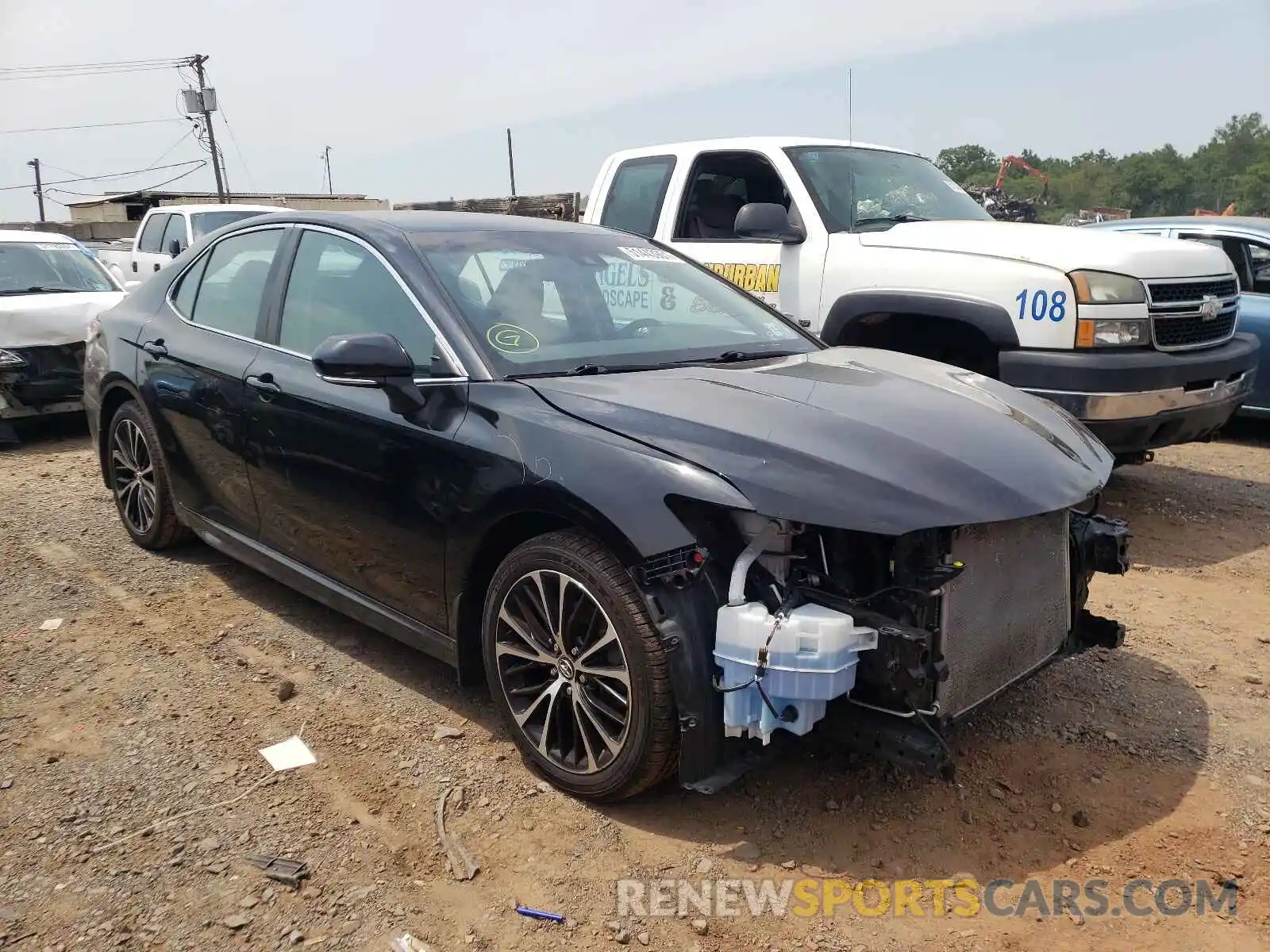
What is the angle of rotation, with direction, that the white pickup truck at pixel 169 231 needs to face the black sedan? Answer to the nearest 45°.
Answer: approximately 45° to its right

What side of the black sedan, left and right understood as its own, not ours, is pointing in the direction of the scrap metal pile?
left

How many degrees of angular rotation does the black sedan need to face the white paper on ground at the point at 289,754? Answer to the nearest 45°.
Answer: approximately 135° to its right

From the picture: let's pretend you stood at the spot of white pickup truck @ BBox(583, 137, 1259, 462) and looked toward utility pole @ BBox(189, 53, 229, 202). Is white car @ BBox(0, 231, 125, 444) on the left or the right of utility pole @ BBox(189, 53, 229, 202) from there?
left

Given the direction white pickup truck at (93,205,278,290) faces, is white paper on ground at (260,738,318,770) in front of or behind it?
in front

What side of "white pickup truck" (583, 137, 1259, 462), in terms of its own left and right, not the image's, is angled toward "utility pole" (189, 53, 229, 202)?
back

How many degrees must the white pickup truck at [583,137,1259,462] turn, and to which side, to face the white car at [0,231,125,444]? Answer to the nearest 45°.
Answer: approximately 135° to its right

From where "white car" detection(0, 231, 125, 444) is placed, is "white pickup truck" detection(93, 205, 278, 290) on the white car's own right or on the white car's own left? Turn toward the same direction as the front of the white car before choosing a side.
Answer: on the white car's own left

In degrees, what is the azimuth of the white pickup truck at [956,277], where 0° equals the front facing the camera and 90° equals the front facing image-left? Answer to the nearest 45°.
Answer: approximately 315°

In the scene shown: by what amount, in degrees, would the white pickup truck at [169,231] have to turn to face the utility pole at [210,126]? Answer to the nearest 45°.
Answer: approximately 135° to its left

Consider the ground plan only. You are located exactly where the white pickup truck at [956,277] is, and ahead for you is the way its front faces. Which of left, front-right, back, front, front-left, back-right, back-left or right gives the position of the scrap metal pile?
back-left
